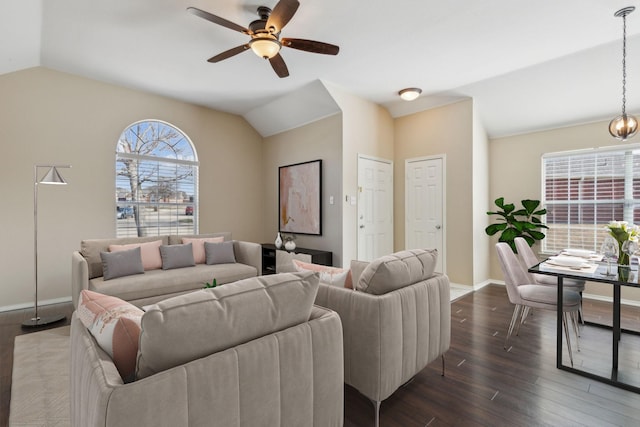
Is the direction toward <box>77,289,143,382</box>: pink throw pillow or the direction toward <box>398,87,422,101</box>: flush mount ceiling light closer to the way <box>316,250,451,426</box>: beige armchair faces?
the flush mount ceiling light

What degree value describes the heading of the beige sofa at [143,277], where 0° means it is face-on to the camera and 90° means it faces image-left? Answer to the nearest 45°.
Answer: approximately 315°

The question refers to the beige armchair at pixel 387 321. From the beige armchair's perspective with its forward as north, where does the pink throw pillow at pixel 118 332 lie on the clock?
The pink throw pillow is roughly at 9 o'clock from the beige armchair.

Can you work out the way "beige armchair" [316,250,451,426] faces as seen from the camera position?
facing away from the viewer and to the left of the viewer

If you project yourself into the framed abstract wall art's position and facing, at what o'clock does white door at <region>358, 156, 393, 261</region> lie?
The white door is roughly at 8 o'clock from the framed abstract wall art.

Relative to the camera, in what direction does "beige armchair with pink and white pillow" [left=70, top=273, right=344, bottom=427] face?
facing away from the viewer and to the left of the viewer

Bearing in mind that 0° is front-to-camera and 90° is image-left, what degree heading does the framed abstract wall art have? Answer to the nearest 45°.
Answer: approximately 45°

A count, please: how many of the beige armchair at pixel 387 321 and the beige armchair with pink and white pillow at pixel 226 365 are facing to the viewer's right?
0

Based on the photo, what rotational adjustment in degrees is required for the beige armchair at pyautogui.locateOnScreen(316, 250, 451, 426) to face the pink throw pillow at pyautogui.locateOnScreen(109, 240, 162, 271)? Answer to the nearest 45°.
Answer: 0° — it already faces it

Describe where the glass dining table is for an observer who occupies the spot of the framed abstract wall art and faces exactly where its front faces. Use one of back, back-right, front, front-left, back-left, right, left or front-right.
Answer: left

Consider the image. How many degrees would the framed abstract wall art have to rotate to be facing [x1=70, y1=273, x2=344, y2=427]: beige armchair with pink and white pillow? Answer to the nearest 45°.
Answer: approximately 45° to its left

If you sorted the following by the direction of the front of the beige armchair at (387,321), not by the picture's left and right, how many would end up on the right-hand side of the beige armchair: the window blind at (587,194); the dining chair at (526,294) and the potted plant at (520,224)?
3

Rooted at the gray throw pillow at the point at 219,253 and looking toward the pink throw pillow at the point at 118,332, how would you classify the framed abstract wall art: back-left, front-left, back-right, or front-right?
back-left

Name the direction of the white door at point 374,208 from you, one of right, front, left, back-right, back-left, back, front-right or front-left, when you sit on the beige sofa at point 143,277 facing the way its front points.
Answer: front-left
